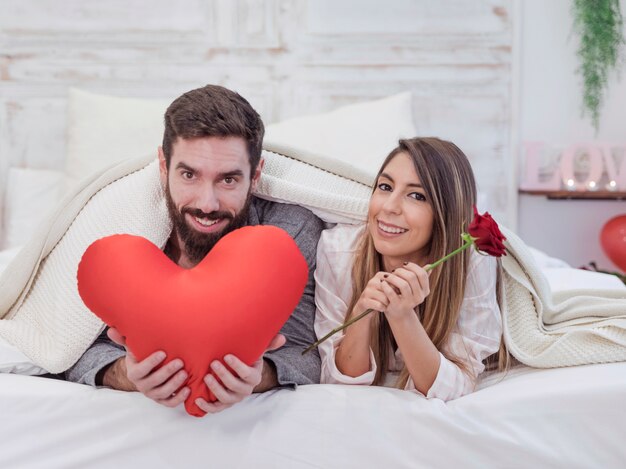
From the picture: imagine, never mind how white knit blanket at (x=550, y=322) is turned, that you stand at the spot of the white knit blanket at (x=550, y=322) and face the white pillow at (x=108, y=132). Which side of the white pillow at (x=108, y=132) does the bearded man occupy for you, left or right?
left

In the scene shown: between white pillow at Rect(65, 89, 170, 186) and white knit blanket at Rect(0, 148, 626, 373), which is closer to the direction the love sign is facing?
the white knit blanket

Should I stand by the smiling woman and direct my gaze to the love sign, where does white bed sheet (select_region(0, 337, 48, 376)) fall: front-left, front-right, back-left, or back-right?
back-left

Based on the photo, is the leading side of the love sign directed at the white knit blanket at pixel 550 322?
yes

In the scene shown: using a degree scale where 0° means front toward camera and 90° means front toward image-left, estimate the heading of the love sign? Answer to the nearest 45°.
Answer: approximately 0°

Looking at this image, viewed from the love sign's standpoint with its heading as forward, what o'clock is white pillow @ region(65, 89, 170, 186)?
The white pillow is roughly at 2 o'clock from the love sign.

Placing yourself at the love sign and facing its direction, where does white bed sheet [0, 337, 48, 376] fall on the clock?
The white bed sheet is roughly at 1 o'clock from the love sign.

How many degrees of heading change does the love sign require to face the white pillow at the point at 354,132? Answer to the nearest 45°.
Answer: approximately 45° to its right

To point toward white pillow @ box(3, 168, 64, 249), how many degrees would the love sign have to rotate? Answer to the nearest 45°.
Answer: approximately 45° to its right
